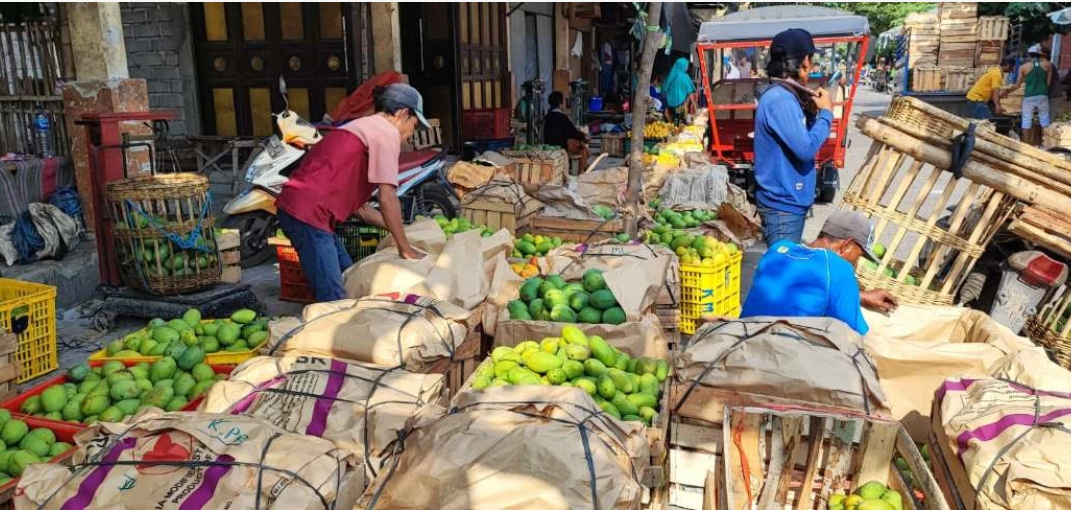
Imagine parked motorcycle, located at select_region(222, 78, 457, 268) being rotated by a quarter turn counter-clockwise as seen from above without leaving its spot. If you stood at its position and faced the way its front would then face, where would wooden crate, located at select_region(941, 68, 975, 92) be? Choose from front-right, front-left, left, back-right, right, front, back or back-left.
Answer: left

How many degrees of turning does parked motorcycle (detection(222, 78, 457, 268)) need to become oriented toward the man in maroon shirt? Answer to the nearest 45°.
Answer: approximately 45° to its left

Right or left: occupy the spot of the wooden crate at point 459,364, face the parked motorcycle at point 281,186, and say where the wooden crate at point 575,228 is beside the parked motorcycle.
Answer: right

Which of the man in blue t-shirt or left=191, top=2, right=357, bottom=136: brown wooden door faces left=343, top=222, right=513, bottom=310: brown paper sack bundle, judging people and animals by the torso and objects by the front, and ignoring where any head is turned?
the brown wooden door

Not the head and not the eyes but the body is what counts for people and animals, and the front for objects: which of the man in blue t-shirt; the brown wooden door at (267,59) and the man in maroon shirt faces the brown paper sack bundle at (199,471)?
the brown wooden door

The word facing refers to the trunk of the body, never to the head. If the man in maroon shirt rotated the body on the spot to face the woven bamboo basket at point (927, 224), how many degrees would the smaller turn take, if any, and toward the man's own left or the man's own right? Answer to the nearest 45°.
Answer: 0° — they already face it

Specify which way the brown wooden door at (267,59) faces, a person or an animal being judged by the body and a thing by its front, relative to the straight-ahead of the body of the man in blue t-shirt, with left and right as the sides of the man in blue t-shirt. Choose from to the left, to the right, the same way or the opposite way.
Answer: to the right

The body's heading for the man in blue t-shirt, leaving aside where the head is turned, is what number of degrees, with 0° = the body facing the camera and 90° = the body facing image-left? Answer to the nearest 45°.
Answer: approximately 225°

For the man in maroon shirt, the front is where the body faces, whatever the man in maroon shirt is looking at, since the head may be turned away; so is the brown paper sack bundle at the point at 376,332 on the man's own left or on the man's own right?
on the man's own right

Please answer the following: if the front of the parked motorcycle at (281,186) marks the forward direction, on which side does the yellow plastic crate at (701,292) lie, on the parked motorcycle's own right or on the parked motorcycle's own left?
on the parked motorcycle's own left

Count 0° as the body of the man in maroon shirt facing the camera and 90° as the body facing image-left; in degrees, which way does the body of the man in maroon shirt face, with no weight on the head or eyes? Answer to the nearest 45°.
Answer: approximately 270°
